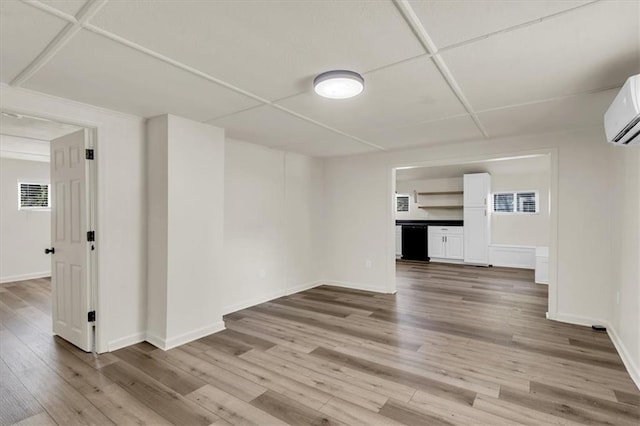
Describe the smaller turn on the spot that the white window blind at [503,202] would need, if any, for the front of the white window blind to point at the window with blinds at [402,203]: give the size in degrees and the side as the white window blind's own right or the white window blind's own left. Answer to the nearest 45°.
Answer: approximately 90° to the white window blind's own right

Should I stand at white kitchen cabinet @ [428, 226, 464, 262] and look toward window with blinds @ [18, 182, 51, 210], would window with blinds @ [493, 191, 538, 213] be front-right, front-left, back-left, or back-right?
back-left

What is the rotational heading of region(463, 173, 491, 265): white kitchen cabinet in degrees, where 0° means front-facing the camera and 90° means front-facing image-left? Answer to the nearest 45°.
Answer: approximately 0°

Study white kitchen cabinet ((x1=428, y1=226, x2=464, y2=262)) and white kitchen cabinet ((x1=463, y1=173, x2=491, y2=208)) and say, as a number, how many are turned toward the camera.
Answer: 2

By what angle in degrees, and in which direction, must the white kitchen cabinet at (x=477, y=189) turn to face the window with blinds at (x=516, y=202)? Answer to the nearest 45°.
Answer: approximately 135° to its left

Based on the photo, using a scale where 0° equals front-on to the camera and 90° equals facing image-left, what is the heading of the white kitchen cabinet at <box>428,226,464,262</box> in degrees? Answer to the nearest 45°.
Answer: approximately 0°

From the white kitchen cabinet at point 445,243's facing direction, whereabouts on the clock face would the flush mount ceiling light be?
The flush mount ceiling light is roughly at 12 o'clock from the white kitchen cabinet.
